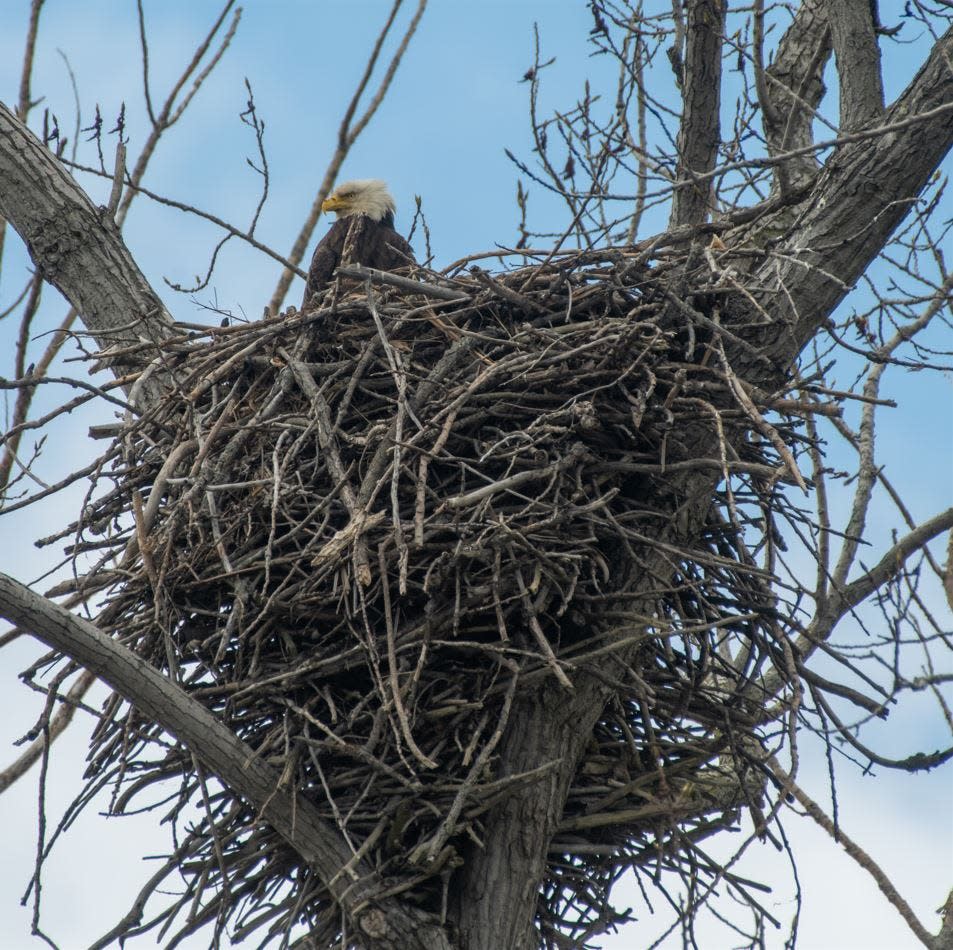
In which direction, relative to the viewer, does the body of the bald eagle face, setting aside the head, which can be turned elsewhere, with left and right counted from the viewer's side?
facing the viewer and to the left of the viewer
